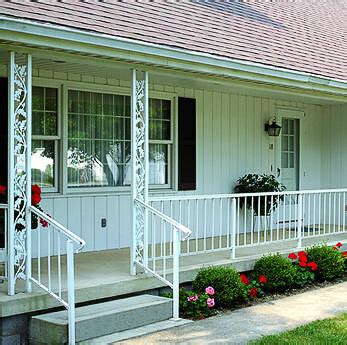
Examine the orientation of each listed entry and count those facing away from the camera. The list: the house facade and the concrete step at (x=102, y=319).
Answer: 0

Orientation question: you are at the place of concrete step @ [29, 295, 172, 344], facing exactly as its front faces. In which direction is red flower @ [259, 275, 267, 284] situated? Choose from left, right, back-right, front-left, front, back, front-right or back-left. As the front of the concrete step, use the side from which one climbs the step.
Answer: left

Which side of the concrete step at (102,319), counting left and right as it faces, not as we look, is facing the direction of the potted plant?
left

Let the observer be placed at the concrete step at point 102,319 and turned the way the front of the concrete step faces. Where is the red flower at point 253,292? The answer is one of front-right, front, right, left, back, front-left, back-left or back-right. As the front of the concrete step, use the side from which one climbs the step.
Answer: left

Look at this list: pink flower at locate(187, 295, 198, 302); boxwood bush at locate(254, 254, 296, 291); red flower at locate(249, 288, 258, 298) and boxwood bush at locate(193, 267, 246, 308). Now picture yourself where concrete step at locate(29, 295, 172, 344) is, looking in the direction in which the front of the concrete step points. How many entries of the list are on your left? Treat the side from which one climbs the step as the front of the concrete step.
4

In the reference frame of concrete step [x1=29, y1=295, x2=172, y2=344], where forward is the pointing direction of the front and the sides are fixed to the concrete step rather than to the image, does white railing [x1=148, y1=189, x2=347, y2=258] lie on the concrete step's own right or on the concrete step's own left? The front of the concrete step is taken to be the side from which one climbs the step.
on the concrete step's own left

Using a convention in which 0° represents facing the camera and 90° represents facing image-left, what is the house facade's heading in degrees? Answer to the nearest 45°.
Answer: approximately 315°

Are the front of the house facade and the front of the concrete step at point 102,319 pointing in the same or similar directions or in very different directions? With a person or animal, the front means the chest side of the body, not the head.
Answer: same or similar directions

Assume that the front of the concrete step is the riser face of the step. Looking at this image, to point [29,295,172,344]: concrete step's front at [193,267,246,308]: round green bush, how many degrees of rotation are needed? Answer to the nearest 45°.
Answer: approximately 90° to its left

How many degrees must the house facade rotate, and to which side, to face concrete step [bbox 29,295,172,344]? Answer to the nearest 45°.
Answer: approximately 45° to its right

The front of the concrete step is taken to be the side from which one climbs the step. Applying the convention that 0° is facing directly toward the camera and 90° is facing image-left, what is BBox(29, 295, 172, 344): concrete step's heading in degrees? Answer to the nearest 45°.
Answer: approximately 315°

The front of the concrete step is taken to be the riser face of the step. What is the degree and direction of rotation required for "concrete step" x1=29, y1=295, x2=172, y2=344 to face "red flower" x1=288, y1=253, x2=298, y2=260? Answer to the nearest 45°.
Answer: approximately 90° to its left
